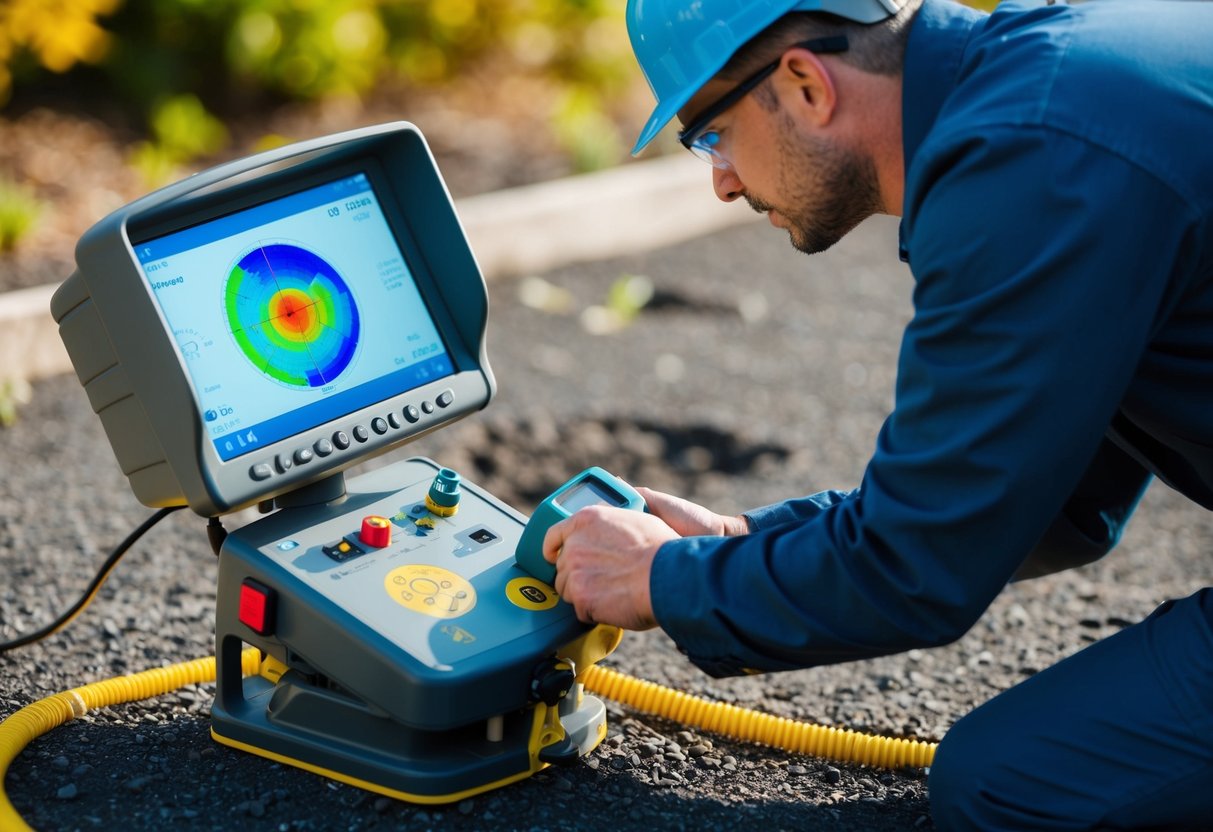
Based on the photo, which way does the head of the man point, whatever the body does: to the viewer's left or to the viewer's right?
to the viewer's left

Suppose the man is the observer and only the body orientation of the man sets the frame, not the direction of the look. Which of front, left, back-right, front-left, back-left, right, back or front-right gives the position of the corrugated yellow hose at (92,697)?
front

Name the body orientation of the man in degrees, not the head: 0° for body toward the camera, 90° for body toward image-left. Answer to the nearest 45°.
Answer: approximately 90°

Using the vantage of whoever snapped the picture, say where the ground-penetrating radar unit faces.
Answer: facing the viewer and to the right of the viewer

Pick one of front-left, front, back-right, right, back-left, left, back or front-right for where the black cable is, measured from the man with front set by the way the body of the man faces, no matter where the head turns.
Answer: front
